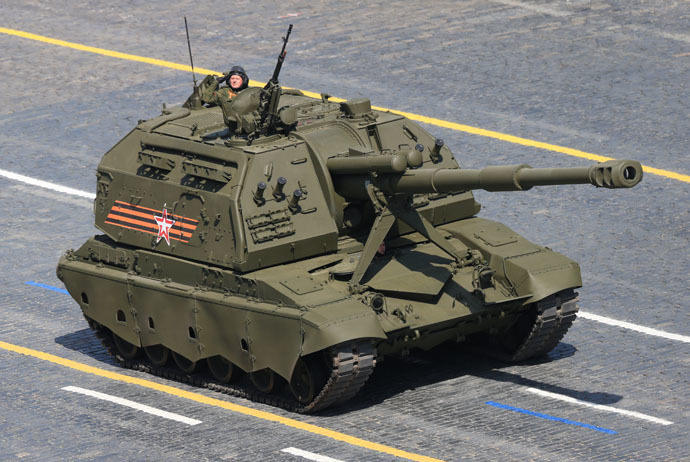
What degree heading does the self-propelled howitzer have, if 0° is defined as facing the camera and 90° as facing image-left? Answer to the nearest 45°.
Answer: approximately 315°
